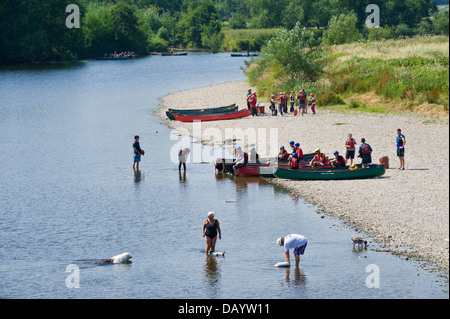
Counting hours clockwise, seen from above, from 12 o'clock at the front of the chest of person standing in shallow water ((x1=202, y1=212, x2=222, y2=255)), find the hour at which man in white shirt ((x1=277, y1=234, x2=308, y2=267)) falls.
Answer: The man in white shirt is roughly at 10 o'clock from the person standing in shallow water.

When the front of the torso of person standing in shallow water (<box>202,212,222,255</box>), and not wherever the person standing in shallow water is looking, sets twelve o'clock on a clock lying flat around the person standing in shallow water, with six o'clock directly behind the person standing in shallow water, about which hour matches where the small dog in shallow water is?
The small dog in shallow water is roughly at 9 o'clock from the person standing in shallow water.

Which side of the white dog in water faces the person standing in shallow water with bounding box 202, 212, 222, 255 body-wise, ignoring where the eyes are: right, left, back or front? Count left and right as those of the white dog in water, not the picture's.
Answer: front

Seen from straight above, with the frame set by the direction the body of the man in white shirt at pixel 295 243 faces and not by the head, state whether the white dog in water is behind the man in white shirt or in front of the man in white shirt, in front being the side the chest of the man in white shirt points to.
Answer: in front

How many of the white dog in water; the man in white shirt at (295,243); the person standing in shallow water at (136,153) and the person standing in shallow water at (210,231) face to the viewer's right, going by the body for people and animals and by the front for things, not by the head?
2

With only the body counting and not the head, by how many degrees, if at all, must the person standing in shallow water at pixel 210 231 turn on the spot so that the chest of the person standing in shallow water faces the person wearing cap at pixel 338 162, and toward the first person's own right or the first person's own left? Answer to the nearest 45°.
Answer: approximately 135° to the first person's own left

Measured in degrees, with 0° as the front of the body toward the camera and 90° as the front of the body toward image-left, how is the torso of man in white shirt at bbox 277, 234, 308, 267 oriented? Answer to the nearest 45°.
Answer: approximately 90°

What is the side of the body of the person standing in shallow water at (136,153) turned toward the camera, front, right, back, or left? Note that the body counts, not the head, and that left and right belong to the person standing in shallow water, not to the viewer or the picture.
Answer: right

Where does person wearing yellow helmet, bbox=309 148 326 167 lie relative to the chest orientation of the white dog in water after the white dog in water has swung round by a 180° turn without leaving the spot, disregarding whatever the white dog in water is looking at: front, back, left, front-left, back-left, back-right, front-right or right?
back-right

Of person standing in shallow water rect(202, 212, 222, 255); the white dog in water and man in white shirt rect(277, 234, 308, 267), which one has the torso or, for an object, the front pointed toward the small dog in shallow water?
the white dog in water

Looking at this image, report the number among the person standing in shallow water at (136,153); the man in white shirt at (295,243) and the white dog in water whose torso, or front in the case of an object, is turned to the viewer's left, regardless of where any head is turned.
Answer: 1

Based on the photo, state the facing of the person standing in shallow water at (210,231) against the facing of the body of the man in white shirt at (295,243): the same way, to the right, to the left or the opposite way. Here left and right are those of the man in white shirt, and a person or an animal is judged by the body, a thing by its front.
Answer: to the left

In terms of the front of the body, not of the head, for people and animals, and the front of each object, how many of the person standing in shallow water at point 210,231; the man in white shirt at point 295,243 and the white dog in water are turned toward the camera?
1

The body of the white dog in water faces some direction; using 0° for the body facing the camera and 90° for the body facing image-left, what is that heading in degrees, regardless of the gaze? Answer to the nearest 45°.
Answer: approximately 270°

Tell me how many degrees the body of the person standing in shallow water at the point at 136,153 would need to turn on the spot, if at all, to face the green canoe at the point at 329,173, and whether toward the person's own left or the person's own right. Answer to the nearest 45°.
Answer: approximately 45° to the person's own right
